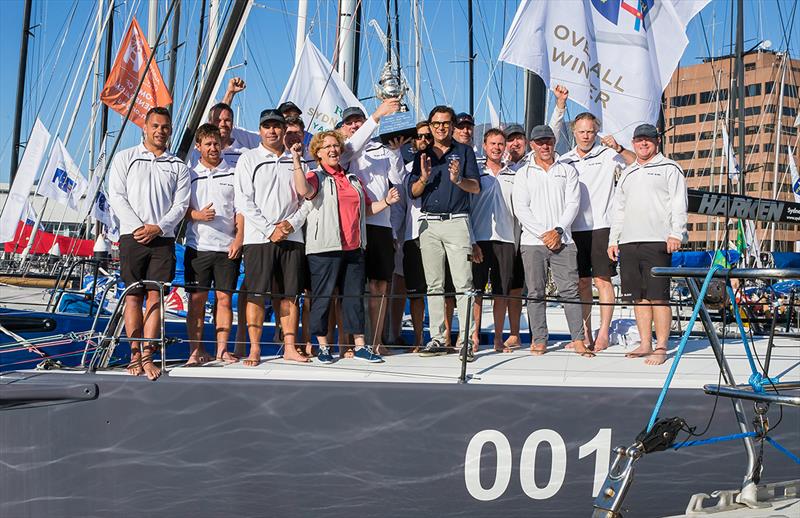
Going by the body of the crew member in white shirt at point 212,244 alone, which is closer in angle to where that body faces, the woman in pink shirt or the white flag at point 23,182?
the woman in pink shirt

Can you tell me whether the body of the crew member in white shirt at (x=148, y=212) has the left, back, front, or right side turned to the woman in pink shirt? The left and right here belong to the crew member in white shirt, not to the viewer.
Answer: left

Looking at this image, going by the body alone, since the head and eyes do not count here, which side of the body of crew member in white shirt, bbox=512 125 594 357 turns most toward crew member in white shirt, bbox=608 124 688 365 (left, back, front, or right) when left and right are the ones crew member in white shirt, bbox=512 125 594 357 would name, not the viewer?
left

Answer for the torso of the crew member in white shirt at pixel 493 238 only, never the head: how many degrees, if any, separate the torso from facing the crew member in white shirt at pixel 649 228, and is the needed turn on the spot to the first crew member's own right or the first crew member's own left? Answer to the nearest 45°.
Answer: approximately 45° to the first crew member's own left

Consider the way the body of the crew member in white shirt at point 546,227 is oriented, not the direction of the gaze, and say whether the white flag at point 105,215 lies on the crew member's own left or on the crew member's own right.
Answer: on the crew member's own right

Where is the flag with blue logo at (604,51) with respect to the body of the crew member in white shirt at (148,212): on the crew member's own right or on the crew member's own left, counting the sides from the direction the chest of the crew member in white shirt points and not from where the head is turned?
on the crew member's own left
